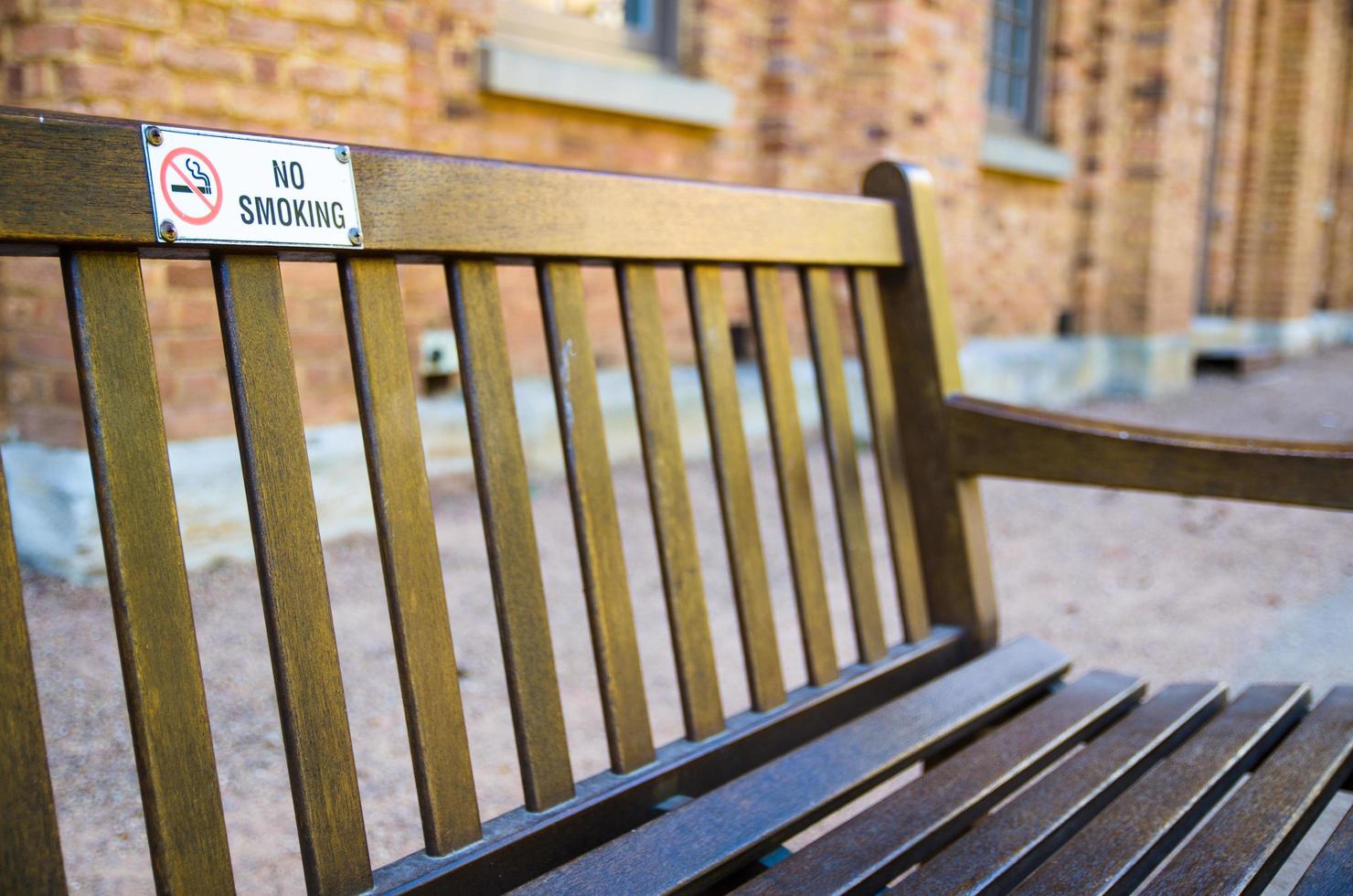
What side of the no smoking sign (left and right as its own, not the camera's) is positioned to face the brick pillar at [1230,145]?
left

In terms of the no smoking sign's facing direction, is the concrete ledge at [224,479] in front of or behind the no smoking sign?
behind

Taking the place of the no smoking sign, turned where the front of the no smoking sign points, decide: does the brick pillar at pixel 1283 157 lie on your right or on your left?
on your left

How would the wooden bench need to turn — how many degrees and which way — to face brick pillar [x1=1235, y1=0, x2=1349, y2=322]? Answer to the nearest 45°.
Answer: approximately 90° to its left

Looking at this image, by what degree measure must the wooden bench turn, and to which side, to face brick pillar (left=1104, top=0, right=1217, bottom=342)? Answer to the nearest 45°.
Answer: approximately 90° to its left

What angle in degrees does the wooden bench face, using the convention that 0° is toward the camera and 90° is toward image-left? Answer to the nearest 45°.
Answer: approximately 315°

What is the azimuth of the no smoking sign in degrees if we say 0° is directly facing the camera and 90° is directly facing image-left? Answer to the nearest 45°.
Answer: approximately 315°

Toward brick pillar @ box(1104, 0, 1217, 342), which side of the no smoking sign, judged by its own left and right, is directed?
left
